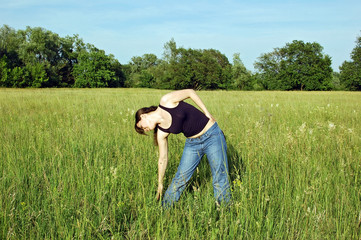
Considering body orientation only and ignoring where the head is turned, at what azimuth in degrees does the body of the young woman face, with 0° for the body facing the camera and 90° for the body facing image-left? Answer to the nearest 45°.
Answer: approximately 0°
